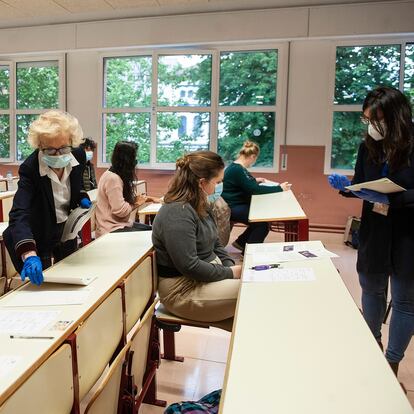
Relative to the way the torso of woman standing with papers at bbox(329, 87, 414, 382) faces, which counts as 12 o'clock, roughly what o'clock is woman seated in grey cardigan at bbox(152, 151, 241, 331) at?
The woman seated in grey cardigan is roughly at 1 o'clock from the woman standing with papers.

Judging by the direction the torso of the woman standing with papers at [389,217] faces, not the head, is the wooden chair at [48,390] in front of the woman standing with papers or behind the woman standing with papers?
in front

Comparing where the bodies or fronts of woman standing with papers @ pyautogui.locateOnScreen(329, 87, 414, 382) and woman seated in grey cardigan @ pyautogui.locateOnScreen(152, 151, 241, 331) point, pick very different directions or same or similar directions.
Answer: very different directions

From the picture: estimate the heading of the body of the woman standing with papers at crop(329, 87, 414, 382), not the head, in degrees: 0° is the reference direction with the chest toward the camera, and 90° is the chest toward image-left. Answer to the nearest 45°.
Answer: approximately 45°

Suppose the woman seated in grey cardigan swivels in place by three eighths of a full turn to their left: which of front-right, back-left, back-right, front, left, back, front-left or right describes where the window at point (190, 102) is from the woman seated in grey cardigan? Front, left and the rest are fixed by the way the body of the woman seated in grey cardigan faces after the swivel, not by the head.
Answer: front-right

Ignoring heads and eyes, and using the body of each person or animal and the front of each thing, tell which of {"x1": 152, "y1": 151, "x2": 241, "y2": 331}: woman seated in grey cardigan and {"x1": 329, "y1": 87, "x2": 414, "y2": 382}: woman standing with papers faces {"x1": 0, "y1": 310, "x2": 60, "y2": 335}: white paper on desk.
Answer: the woman standing with papers

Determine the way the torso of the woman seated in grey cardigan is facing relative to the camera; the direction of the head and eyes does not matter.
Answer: to the viewer's right

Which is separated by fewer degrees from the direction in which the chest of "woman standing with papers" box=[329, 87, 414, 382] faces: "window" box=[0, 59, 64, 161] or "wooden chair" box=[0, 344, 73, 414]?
the wooden chair
